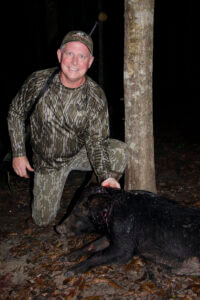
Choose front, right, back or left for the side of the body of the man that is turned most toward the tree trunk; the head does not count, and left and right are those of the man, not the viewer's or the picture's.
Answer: left

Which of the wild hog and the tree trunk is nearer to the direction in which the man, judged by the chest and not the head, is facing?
the wild hog

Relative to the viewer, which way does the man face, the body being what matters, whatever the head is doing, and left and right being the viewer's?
facing the viewer

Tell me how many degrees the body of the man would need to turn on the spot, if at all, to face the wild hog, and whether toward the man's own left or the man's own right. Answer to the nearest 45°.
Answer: approximately 45° to the man's own left
